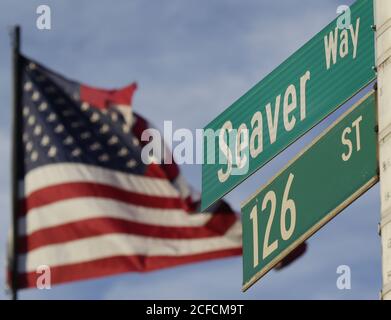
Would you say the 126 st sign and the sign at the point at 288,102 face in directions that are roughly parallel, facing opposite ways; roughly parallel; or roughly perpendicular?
roughly parallel

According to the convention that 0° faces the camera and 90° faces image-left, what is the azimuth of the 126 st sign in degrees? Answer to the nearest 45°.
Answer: approximately 45°

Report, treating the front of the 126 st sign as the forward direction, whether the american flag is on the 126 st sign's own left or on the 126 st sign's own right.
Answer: on the 126 st sign's own right

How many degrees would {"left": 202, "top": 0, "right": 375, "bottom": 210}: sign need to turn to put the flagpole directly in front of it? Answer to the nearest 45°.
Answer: approximately 90° to its right

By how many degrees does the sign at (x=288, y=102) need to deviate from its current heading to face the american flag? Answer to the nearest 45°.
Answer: approximately 135° to its right
